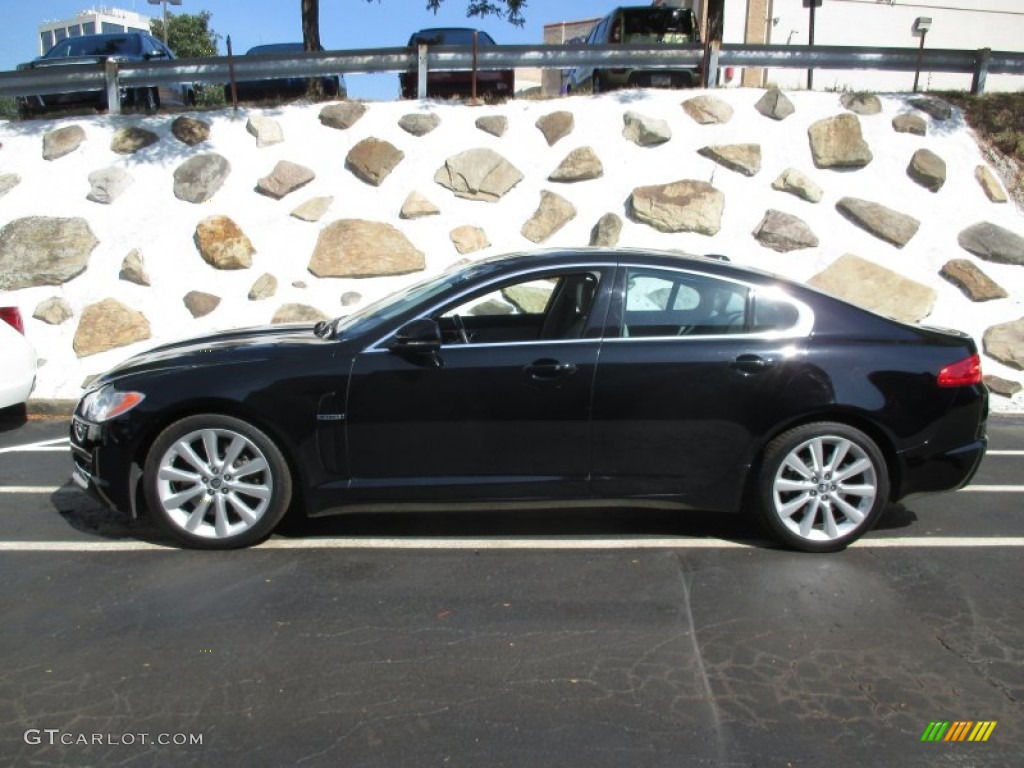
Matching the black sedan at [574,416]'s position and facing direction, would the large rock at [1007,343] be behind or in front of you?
behind

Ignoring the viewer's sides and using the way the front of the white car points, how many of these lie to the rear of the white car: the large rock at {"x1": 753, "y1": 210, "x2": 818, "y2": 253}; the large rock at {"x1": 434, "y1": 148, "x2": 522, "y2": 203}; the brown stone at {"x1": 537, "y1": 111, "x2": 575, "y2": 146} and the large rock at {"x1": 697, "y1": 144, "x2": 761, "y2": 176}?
4

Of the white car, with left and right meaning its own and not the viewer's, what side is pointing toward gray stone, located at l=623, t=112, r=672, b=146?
back

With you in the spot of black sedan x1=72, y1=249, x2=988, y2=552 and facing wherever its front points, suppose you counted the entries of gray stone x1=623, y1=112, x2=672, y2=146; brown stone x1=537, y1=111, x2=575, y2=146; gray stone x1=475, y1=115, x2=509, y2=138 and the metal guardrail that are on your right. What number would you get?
4

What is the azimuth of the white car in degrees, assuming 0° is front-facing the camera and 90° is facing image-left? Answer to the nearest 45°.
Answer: approximately 90°

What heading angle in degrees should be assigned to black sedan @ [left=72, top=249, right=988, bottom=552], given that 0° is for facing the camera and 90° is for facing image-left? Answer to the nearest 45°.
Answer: approximately 90°

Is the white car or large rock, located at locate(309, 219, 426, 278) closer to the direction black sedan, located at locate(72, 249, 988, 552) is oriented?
the white car

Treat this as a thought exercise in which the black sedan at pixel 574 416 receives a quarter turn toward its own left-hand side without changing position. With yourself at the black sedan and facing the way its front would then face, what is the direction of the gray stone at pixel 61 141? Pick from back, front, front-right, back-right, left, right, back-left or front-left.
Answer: back-right

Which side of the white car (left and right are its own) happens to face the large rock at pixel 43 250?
right

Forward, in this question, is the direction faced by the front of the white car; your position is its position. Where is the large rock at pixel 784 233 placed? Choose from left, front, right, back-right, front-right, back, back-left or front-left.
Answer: back

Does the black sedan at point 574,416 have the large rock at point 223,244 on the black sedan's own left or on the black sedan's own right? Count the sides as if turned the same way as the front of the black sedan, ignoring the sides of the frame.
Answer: on the black sedan's own right

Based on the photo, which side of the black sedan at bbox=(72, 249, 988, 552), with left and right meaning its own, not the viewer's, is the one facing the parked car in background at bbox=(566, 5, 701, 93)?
right

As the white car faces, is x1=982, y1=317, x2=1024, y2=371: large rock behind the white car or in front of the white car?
behind

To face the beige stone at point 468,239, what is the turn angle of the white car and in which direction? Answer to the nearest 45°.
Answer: approximately 180°

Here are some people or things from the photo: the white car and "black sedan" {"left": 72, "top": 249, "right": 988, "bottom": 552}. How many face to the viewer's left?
2

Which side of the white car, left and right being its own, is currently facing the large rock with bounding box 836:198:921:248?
back
